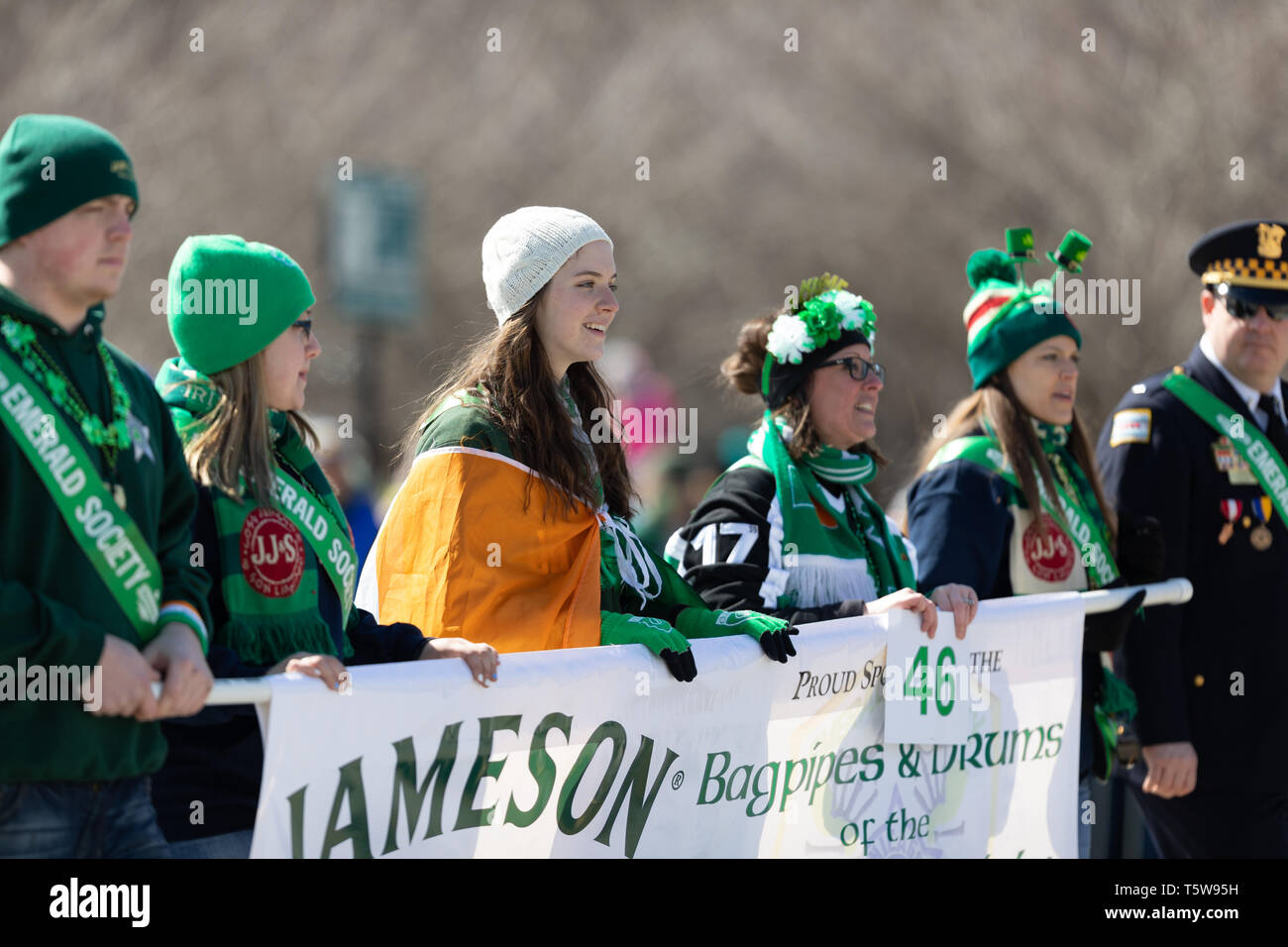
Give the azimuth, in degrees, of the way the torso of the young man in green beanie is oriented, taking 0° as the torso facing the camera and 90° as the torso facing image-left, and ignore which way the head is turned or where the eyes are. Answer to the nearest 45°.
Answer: approximately 315°

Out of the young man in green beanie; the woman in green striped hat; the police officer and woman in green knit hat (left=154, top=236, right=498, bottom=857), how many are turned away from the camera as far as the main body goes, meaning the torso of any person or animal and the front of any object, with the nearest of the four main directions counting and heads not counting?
0

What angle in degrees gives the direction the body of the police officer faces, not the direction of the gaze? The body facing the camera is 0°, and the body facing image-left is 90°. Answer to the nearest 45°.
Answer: approximately 315°

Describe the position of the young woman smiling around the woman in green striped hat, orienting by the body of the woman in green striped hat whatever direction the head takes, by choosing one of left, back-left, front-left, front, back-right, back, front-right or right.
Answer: right

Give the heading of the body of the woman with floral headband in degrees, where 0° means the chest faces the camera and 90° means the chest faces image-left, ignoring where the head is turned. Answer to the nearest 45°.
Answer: approximately 315°

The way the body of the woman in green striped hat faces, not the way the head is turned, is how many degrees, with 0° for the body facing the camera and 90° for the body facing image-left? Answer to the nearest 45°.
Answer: approximately 315°

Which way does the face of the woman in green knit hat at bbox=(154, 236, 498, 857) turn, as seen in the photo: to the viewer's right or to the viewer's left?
to the viewer's right

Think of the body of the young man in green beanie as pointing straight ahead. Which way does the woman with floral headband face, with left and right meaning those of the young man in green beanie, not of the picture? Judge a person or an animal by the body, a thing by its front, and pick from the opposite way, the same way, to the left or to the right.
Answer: the same way

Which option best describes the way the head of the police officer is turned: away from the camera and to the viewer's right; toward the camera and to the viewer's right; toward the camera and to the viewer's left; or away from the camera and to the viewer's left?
toward the camera and to the viewer's right

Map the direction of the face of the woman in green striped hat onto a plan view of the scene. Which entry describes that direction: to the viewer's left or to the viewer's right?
to the viewer's right
